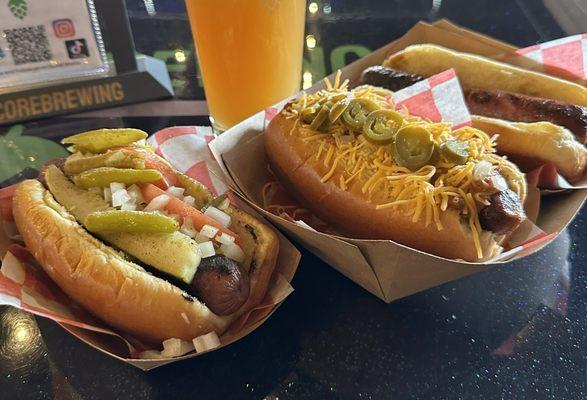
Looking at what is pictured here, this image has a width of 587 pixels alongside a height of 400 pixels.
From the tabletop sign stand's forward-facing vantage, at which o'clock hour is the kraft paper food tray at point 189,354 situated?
The kraft paper food tray is roughly at 12 o'clock from the tabletop sign stand.

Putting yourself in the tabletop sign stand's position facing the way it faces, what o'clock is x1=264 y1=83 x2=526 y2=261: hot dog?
The hot dog is roughly at 11 o'clock from the tabletop sign stand.

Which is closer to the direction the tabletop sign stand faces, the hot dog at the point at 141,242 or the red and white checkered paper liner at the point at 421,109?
the hot dog

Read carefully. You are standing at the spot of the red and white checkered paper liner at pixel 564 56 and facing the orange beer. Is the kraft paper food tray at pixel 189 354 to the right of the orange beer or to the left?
left

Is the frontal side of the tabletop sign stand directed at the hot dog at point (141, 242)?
yes

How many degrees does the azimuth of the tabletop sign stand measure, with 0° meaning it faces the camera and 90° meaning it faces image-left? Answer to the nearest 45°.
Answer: approximately 0°

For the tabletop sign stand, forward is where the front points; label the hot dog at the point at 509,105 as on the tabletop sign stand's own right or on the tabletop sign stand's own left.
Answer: on the tabletop sign stand's own left

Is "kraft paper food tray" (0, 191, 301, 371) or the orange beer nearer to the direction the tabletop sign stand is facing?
the kraft paper food tray

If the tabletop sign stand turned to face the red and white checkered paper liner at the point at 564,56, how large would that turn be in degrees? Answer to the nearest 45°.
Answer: approximately 45° to its left
